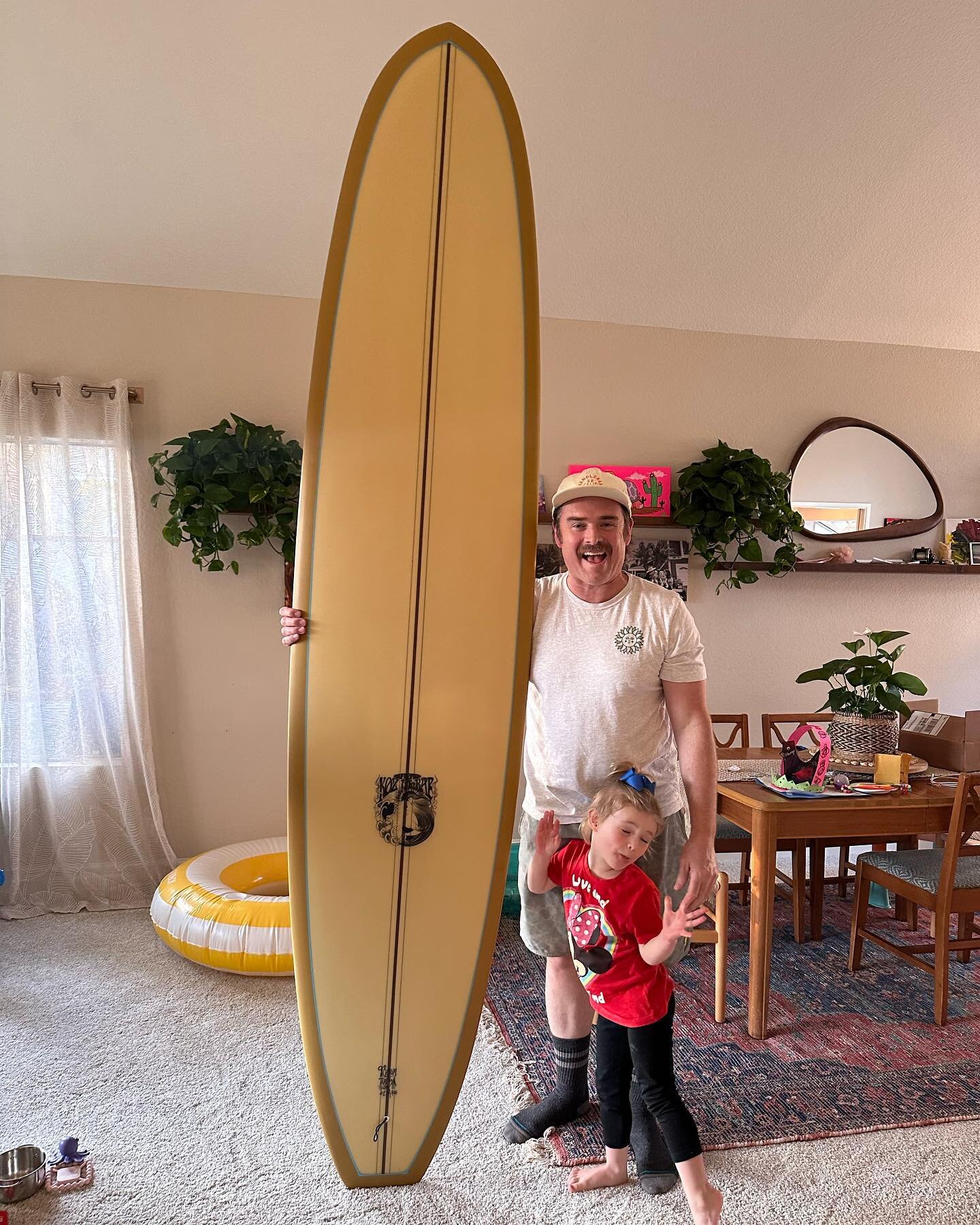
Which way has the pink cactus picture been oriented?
toward the camera

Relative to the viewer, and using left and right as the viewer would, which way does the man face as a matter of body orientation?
facing the viewer

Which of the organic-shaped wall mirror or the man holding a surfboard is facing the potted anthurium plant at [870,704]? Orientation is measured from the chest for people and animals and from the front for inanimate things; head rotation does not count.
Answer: the organic-shaped wall mirror

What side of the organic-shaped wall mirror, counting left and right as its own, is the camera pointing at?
front

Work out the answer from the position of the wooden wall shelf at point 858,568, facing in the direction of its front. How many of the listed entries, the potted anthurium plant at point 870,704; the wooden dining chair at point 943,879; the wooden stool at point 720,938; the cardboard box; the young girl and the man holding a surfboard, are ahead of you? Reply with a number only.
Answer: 6

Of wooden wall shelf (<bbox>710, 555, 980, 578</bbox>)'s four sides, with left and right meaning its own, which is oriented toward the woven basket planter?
front

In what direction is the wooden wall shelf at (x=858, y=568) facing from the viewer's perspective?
toward the camera

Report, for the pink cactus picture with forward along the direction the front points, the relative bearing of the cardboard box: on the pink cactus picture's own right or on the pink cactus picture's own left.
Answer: on the pink cactus picture's own left

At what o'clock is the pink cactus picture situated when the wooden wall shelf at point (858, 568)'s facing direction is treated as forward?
The pink cactus picture is roughly at 2 o'clock from the wooden wall shelf.

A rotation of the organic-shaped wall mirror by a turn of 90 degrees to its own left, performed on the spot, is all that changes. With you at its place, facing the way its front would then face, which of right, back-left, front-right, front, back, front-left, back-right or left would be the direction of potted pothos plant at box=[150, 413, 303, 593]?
back-right

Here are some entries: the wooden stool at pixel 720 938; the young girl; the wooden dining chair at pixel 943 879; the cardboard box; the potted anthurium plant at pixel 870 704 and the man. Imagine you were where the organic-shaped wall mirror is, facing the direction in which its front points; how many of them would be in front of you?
6

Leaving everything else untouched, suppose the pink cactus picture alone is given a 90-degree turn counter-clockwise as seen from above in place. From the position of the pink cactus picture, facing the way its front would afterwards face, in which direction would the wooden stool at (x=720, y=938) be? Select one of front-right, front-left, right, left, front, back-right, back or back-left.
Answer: right
